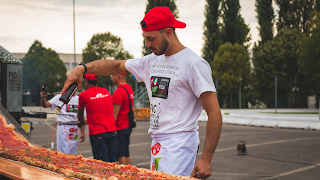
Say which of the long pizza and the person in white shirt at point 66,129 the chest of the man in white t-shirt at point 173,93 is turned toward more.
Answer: the long pizza

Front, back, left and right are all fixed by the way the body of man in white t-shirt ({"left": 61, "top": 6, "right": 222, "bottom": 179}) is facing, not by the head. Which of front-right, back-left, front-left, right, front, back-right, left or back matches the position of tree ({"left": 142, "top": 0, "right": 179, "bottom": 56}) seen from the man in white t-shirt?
back-right

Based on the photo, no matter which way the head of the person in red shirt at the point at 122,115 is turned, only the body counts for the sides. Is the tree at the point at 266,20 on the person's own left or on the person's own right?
on the person's own right

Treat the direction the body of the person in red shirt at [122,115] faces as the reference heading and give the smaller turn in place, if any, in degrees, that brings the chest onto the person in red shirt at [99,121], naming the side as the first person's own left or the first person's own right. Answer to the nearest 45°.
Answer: approximately 90° to the first person's own left

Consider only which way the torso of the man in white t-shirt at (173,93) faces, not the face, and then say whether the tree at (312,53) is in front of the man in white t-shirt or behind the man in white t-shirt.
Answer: behind

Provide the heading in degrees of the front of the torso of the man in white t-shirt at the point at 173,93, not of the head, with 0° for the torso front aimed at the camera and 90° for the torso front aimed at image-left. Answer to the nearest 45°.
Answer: approximately 45°

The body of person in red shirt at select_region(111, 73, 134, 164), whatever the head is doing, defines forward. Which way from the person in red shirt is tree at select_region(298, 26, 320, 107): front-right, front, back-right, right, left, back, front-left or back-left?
right

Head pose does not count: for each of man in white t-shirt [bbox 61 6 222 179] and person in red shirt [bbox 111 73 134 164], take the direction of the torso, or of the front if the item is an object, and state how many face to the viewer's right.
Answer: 0

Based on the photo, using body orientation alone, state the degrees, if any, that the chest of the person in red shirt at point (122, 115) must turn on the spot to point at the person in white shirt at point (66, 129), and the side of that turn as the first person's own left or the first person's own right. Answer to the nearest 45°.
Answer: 0° — they already face them

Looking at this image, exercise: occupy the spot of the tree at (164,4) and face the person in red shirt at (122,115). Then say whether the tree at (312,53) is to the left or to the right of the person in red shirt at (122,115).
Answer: left

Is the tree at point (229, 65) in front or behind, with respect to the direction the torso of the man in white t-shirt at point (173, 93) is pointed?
behind

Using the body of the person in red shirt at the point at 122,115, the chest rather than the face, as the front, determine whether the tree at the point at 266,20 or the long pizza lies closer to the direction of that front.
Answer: the tree

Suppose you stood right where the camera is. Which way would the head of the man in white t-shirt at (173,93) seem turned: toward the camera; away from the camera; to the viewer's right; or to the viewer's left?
to the viewer's left
